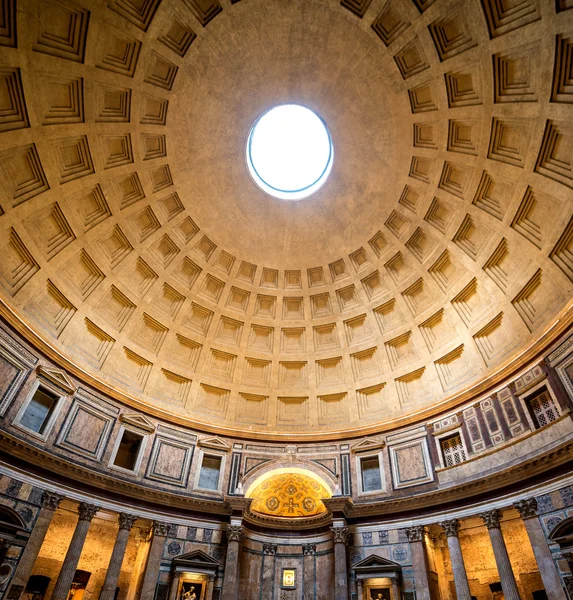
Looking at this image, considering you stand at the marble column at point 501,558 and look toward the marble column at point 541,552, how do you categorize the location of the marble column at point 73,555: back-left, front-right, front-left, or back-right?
back-right

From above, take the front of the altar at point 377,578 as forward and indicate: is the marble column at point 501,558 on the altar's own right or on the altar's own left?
on the altar's own left

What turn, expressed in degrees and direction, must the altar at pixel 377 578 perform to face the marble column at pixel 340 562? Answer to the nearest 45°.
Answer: approximately 90° to its right

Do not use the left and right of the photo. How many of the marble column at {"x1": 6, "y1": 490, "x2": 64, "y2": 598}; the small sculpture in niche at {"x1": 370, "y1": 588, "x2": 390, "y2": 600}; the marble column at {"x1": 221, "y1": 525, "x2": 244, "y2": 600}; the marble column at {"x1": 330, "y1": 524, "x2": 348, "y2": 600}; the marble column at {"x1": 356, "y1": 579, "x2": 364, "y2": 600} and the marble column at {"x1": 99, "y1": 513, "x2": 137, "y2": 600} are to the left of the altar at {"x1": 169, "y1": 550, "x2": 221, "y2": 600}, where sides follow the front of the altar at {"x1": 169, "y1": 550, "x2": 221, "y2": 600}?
4

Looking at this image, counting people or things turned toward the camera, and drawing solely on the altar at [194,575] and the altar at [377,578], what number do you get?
2

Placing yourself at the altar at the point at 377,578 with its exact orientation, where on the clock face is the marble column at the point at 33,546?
The marble column is roughly at 2 o'clock from the altar.

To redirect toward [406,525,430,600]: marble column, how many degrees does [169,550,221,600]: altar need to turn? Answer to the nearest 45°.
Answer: approximately 90° to its left

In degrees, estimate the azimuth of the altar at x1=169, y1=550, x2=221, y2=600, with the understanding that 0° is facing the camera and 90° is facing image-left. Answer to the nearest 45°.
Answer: approximately 0°

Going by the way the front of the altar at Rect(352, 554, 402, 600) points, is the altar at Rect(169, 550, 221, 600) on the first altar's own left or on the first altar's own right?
on the first altar's own right

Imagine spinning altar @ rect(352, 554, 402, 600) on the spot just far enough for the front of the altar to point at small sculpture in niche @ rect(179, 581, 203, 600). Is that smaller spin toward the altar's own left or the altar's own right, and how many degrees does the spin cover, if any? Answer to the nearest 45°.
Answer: approximately 90° to the altar's own right

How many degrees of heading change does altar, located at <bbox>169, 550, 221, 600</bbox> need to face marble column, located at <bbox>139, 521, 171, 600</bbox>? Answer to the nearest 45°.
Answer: approximately 90° to its right
